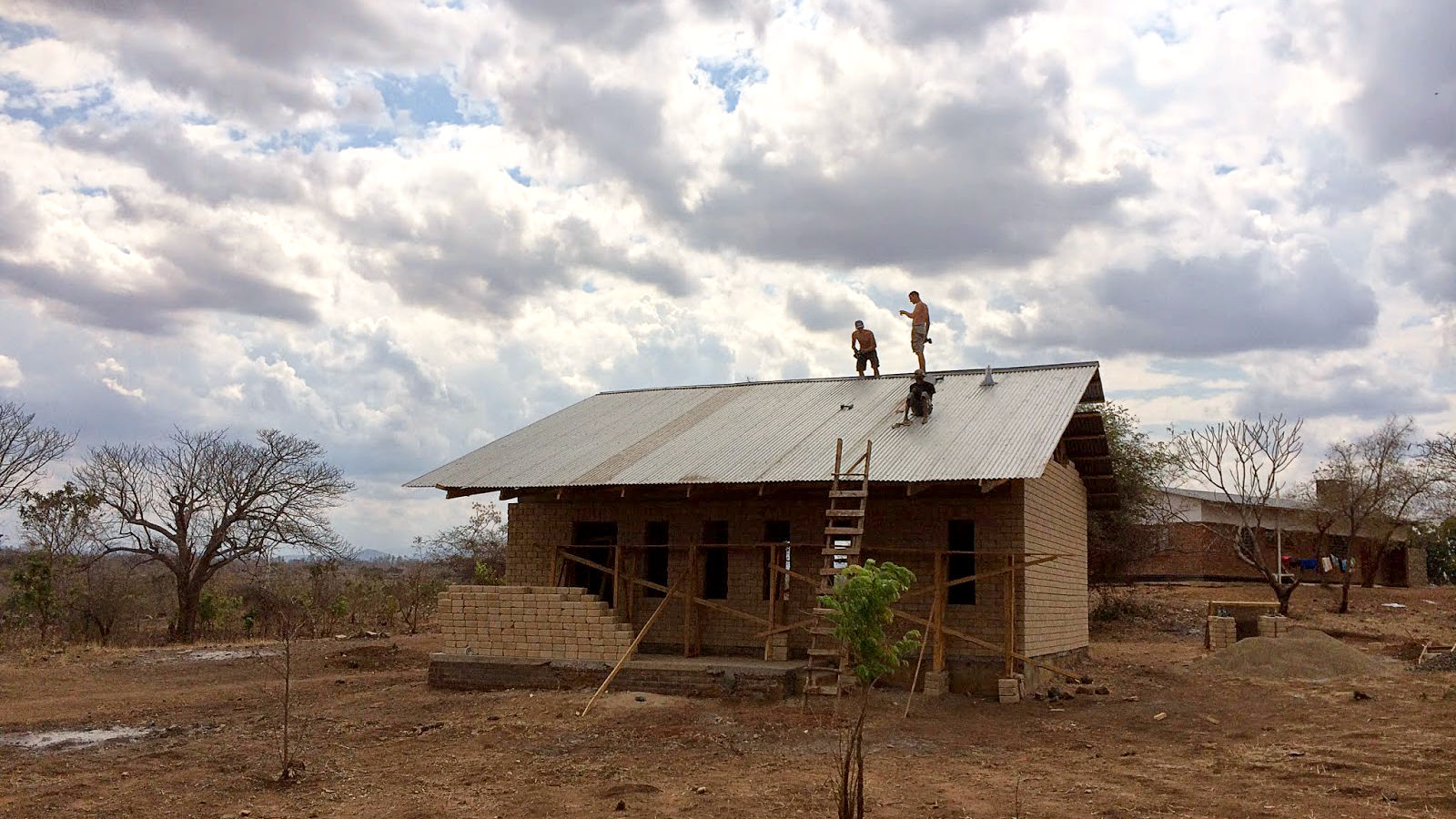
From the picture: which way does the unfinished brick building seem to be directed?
toward the camera

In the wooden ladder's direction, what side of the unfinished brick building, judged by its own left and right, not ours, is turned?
front

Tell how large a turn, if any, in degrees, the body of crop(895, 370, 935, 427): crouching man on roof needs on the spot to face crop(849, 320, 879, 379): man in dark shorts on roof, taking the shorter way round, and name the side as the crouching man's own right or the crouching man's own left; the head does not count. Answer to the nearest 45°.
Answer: approximately 135° to the crouching man's own right

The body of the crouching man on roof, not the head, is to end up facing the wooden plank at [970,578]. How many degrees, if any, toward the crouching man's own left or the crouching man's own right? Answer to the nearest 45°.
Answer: approximately 45° to the crouching man's own left

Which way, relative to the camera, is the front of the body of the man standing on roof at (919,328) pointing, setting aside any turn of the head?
to the viewer's left

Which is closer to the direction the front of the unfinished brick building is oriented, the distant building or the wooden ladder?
the wooden ladder

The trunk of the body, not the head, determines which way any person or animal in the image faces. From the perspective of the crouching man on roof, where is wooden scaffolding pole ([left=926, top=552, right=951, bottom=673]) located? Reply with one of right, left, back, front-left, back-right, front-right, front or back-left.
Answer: front-left

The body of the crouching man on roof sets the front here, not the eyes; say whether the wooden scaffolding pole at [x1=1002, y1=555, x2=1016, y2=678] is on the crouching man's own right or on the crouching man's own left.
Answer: on the crouching man's own left
